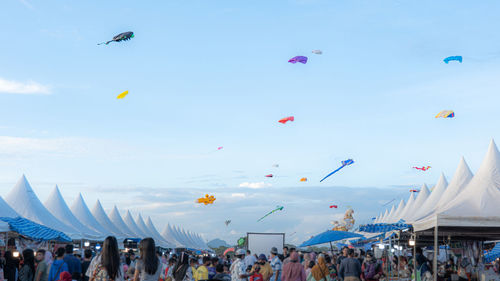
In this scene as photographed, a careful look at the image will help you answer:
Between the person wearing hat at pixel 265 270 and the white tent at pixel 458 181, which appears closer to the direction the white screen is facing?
the person wearing hat

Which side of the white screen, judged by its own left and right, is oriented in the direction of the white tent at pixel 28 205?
right

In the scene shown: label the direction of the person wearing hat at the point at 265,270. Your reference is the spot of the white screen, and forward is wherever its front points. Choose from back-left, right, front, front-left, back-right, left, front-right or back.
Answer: front

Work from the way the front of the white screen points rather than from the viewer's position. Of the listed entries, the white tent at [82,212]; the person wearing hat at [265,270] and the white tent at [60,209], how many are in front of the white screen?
1

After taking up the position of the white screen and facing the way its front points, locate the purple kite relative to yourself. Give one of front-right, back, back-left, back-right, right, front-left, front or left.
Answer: back

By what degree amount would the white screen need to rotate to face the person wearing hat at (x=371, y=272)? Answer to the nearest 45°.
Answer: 0° — it already faces them

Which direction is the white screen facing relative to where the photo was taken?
toward the camera
